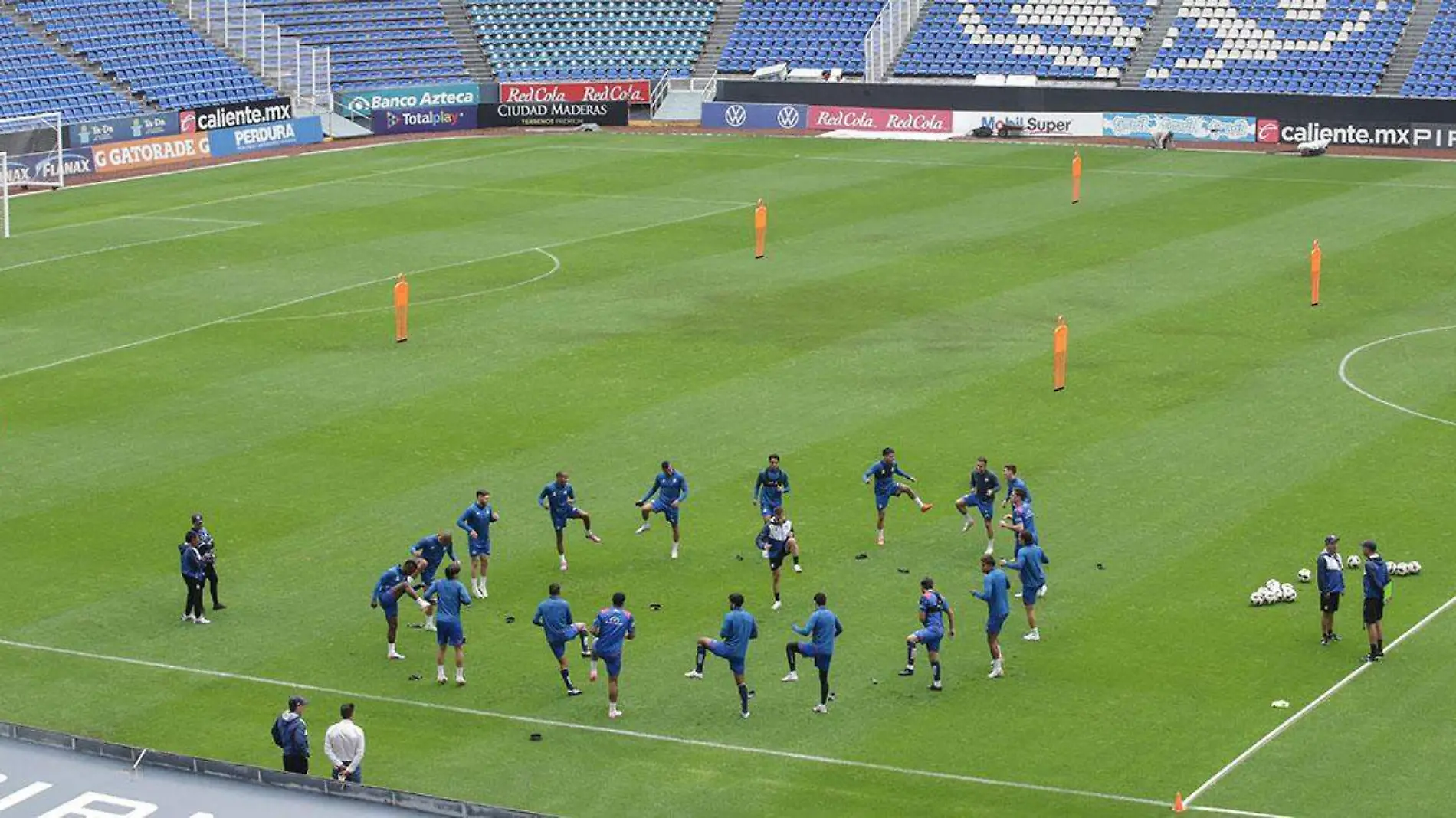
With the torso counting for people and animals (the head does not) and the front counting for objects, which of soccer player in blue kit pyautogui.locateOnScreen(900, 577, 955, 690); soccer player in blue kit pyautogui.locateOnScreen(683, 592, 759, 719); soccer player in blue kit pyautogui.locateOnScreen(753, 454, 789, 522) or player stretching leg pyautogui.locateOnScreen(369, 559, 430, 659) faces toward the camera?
soccer player in blue kit pyautogui.locateOnScreen(753, 454, 789, 522)

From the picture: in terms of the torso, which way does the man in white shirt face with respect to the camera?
away from the camera

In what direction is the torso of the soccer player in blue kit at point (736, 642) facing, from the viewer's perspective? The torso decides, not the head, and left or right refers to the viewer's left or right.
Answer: facing away from the viewer and to the left of the viewer

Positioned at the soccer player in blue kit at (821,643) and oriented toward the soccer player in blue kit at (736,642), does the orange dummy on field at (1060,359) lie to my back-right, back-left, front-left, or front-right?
back-right

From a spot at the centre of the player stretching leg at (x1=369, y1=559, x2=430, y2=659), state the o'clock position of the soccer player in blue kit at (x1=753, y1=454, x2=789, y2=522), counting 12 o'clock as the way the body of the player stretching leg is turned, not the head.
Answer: The soccer player in blue kit is roughly at 11 o'clock from the player stretching leg.

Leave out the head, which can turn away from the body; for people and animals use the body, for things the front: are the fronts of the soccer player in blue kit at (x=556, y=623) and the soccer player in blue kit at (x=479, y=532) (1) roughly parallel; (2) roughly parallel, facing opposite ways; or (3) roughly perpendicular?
roughly perpendicular

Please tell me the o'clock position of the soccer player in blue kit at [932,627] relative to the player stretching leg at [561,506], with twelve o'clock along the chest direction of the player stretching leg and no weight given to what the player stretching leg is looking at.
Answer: The soccer player in blue kit is roughly at 12 o'clock from the player stretching leg.

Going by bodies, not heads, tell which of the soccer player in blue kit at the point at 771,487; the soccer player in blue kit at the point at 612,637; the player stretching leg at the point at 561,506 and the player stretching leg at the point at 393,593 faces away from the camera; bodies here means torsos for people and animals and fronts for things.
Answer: the soccer player in blue kit at the point at 612,637

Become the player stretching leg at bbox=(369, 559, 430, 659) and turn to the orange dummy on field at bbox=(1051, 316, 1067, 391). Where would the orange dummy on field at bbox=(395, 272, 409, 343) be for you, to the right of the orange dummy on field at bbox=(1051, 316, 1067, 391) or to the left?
left

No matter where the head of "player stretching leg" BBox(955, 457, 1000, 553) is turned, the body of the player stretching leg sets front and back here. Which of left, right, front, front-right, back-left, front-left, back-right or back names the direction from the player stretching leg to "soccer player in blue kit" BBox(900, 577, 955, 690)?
front-left

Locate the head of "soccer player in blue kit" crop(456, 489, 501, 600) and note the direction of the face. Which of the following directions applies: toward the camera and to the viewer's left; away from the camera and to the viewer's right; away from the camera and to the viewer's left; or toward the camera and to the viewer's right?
toward the camera and to the viewer's right

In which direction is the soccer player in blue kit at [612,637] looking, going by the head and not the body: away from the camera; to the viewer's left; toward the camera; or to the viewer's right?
away from the camera

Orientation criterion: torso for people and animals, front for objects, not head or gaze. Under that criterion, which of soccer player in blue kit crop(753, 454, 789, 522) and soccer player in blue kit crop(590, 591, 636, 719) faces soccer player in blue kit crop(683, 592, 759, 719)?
soccer player in blue kit crop(753, 454, 789, 522)

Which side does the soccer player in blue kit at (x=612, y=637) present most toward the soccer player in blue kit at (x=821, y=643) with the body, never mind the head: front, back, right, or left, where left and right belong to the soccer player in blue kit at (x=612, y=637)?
right

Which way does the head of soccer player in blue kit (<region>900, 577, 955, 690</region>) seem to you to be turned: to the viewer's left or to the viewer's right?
to the viewer's left
